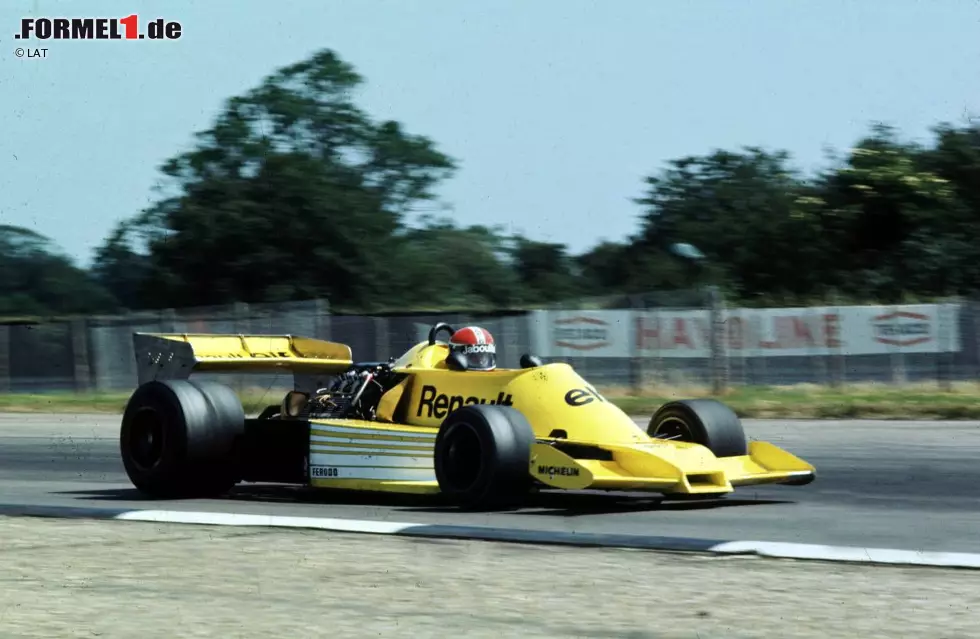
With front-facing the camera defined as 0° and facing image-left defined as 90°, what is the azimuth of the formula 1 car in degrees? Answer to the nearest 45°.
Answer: approximately 315°

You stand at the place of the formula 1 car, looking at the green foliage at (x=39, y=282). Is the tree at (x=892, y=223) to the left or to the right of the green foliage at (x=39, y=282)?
right

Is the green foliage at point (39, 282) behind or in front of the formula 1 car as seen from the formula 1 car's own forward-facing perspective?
behind
